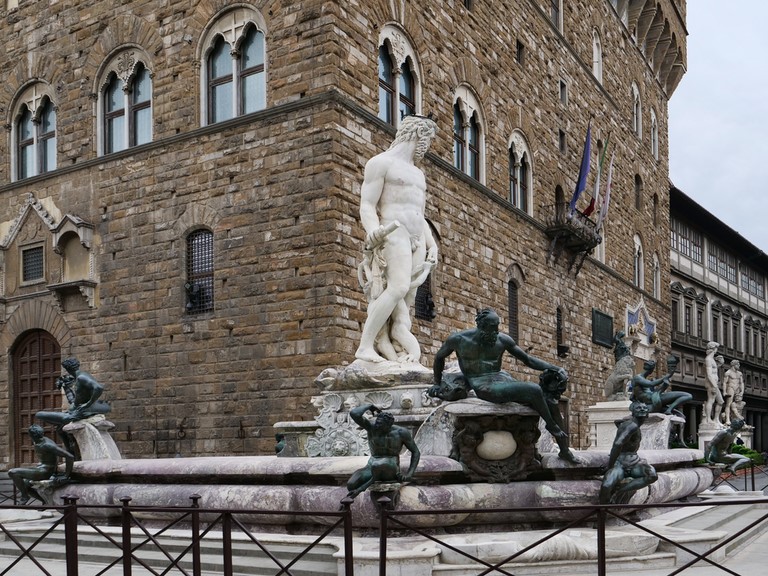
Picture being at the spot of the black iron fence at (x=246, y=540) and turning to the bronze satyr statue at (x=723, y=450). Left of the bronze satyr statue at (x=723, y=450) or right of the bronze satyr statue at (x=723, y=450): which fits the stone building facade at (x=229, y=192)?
left

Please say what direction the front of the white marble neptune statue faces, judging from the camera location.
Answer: facing the viewer and to the right of the viewer

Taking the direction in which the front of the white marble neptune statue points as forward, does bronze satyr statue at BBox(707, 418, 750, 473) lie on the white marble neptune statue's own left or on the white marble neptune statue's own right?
on the white marble neptune statue's own left

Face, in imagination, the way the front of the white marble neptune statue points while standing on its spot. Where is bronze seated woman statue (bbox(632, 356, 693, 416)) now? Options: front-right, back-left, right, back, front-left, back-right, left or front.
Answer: left

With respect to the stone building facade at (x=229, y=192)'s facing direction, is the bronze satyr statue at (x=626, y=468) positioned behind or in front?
in front

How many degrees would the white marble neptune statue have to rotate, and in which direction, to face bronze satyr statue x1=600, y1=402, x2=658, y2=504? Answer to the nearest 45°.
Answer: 0° — it already faces it
